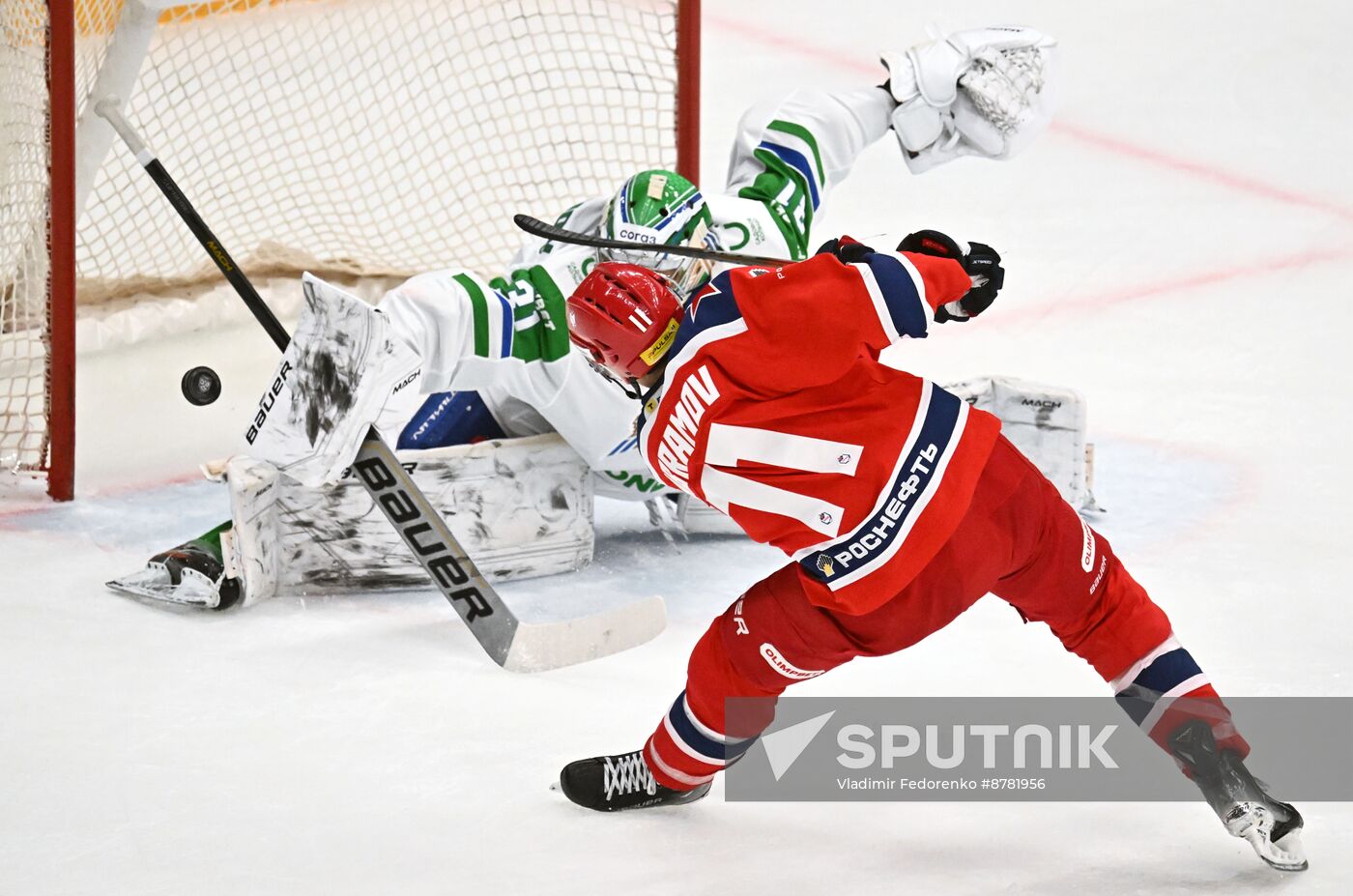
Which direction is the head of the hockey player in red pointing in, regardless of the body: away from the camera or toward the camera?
away from the camera

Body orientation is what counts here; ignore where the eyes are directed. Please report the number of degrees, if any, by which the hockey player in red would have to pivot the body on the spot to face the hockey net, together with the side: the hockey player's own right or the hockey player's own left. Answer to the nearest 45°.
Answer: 0° — they already face it

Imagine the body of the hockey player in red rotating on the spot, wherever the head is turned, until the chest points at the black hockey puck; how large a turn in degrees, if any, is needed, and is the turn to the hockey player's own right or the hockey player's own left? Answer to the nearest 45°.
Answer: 0° — they already face it

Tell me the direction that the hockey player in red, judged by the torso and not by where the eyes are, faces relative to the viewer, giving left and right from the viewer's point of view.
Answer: facing away from the viewer and to the left of the viewer
